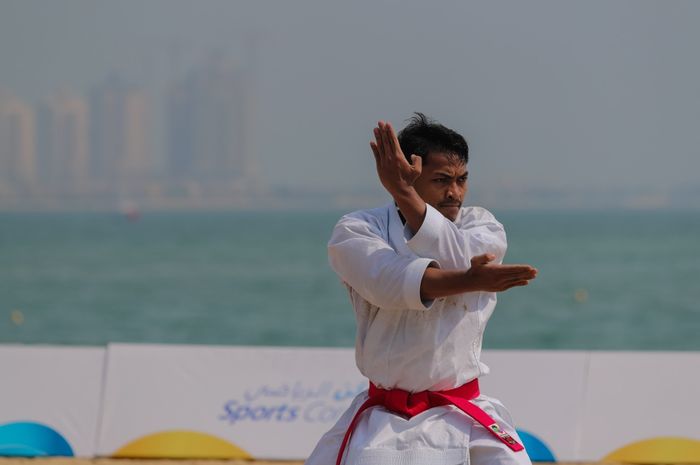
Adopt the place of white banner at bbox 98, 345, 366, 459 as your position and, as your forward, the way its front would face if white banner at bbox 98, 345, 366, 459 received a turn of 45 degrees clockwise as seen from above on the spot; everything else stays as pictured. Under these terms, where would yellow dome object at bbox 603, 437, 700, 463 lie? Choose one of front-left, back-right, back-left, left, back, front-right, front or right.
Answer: back-left

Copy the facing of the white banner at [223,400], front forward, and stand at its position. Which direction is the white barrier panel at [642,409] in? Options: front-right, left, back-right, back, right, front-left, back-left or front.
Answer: left

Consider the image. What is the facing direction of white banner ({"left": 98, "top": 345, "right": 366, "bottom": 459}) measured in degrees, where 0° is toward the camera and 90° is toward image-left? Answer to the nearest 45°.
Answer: approximately 0°

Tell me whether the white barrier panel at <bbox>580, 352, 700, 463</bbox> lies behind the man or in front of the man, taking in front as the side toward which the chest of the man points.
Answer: behind

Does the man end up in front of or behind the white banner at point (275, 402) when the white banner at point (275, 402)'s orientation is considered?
in front

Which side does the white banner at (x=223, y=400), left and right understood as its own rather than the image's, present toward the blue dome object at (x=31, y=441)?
right

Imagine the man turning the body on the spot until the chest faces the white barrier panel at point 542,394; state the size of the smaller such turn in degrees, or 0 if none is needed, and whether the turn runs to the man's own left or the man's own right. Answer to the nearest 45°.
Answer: approximately 180°

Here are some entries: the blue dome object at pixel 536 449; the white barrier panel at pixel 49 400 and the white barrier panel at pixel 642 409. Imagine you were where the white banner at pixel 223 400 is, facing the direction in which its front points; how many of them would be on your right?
1

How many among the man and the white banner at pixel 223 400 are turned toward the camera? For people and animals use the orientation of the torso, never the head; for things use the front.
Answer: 2

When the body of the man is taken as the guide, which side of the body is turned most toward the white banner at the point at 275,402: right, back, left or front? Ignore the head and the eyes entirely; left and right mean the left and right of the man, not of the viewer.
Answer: back
